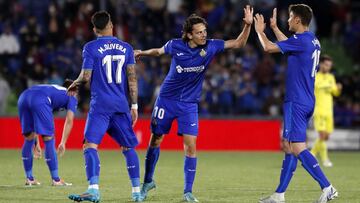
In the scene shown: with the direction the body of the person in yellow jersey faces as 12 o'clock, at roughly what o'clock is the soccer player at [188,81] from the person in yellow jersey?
The soccer player is roughly at 2 o'clock from the person in yellow jersey.

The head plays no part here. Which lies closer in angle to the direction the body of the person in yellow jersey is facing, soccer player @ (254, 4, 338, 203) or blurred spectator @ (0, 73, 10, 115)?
the soccer player

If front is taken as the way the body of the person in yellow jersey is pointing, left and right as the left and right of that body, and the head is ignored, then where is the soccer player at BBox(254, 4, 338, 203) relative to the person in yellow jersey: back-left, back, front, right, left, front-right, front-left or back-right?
front-right

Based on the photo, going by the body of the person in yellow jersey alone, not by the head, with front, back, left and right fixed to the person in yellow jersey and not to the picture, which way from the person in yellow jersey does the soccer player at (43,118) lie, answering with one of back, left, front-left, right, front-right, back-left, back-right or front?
right

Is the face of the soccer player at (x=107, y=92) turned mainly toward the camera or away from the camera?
away from the camera

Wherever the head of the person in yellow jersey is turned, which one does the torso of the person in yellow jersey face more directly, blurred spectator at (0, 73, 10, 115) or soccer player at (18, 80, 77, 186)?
the soccer player

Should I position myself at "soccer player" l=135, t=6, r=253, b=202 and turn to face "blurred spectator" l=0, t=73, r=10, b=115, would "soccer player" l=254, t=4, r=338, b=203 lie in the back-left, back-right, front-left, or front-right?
back-right
